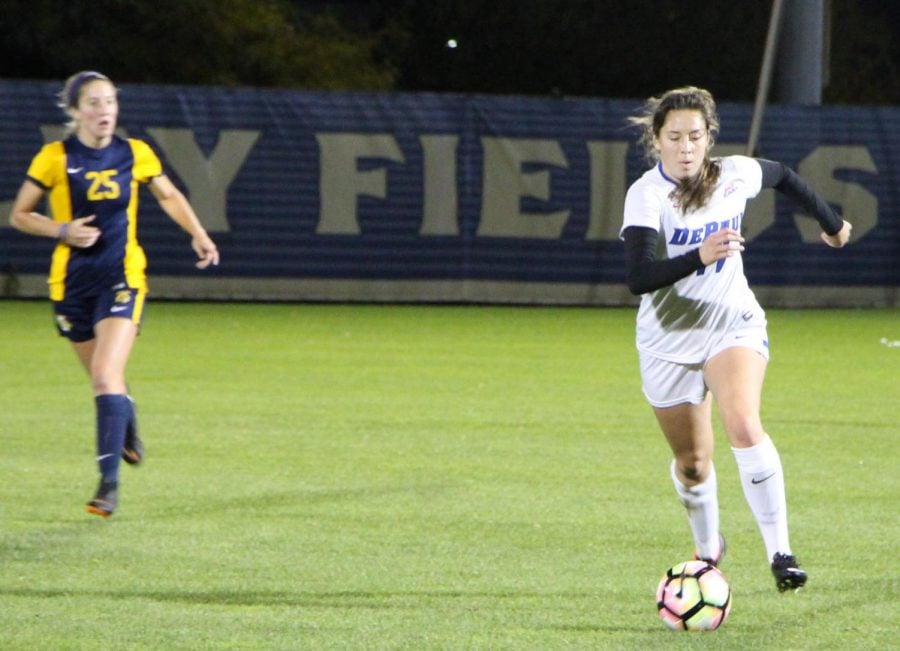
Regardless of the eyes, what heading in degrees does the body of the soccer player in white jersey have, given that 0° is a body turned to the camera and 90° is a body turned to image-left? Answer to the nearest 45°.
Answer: approximately 0°

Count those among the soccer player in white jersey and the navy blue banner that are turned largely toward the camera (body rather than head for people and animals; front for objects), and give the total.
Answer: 2

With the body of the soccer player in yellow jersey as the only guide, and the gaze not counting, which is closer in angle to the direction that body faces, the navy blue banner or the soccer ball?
the soccer ball

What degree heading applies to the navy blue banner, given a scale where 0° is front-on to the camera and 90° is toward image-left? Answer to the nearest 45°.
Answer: approximately 0°

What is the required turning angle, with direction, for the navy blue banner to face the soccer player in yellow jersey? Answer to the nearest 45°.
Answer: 0° — it already faces them

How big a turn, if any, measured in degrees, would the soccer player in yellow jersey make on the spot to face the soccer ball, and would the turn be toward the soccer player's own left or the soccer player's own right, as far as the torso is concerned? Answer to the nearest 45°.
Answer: approximately 45° to the soccer player's own left

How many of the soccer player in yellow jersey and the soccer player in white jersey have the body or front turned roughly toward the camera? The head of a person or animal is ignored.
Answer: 2

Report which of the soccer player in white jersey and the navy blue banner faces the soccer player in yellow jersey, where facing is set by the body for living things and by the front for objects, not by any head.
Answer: the navy blue banner

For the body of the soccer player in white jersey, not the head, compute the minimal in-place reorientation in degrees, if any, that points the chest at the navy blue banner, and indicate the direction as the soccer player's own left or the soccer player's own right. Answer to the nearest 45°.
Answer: approximately 180°
